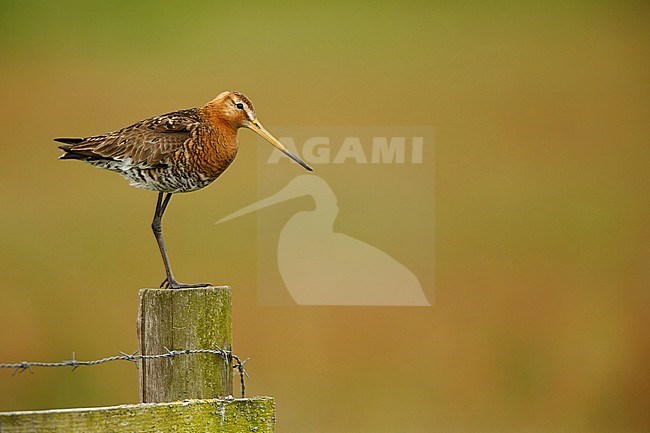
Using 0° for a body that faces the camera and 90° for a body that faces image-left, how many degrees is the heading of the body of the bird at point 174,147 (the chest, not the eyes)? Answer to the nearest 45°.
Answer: approximately 270°
